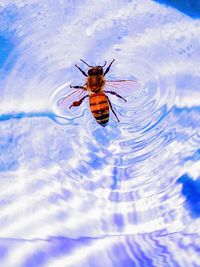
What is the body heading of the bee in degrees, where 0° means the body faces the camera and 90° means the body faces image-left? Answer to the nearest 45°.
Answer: approximately 180°
